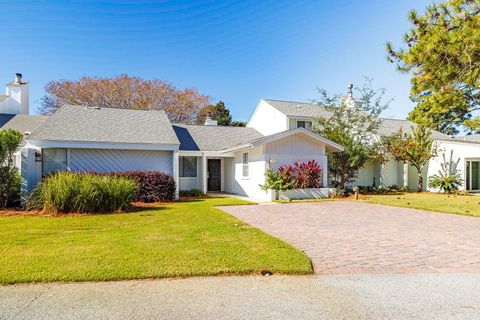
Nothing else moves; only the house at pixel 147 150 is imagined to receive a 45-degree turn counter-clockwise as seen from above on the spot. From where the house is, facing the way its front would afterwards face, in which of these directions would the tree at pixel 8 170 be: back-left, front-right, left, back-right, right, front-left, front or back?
right

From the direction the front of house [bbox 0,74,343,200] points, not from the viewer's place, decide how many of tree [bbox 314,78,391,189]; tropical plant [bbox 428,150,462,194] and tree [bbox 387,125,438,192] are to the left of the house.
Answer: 3

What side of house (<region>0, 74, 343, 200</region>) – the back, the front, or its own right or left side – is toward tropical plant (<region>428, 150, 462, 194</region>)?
left

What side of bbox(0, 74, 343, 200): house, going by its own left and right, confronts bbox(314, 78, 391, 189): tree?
left

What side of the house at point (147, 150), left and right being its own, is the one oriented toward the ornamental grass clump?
front

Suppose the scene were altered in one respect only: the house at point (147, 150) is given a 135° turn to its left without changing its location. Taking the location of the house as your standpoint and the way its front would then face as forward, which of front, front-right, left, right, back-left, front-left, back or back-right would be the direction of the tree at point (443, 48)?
right

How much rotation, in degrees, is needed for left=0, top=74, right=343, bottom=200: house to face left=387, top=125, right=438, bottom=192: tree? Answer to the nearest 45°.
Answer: approximately 90° to its left

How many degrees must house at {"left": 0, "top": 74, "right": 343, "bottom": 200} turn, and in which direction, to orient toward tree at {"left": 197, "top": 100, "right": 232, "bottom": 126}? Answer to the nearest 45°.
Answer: approximately 180°

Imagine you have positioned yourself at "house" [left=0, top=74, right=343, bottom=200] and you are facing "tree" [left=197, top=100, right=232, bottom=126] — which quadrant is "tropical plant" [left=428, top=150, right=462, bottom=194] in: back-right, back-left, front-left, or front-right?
front-right

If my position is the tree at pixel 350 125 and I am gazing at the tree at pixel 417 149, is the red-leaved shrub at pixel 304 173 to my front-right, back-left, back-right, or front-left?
back-right

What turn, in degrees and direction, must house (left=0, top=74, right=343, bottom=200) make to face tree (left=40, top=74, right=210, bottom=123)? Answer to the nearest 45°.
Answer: approximately 180°

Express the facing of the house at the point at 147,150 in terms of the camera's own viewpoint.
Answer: facing the viewer
